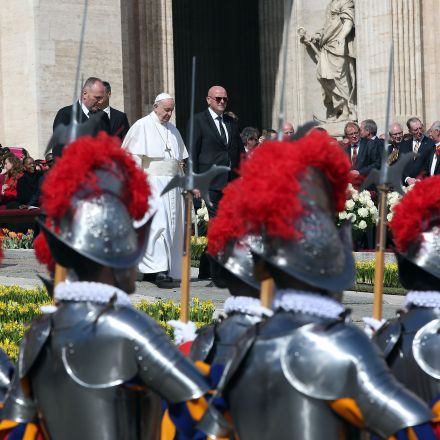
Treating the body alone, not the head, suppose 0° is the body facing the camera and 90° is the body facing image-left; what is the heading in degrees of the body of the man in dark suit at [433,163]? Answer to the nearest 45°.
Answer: approximately 45°

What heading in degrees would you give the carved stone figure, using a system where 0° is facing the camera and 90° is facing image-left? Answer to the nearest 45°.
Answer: approximately 45°

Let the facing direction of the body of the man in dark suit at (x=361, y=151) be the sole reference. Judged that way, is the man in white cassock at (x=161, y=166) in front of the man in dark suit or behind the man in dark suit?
in front

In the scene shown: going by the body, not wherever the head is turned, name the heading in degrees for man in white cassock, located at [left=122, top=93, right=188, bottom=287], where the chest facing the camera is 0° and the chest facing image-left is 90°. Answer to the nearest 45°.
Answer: approximately 315°

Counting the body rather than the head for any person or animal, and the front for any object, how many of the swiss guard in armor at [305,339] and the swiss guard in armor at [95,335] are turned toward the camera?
0

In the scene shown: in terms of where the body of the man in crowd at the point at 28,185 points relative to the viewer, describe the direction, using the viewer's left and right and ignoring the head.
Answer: facing the viewer and to the right of the viewer
